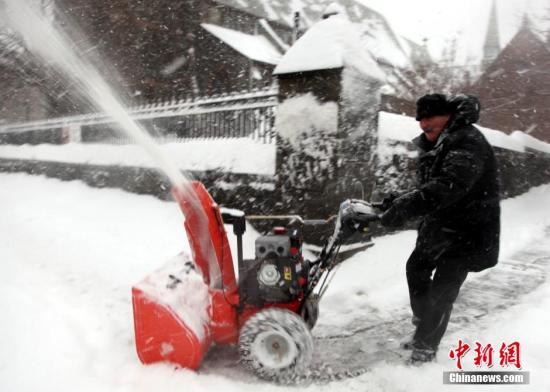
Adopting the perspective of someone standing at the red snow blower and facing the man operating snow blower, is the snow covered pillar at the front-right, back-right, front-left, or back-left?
front-left

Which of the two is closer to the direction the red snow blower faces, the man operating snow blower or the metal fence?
the metal fence

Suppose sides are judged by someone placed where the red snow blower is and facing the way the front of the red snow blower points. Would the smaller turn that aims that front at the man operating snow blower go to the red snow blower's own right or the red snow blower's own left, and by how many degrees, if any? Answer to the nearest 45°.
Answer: approximately 180°

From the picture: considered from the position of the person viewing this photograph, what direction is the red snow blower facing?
facing to the left of the viewer

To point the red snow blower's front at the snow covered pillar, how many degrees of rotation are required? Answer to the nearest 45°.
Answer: approximately 90° to its right

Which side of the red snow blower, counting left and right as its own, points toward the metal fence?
right

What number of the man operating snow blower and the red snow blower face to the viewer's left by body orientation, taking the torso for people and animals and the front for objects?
2

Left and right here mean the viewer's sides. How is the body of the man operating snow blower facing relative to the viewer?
facing to the left of the viewer
